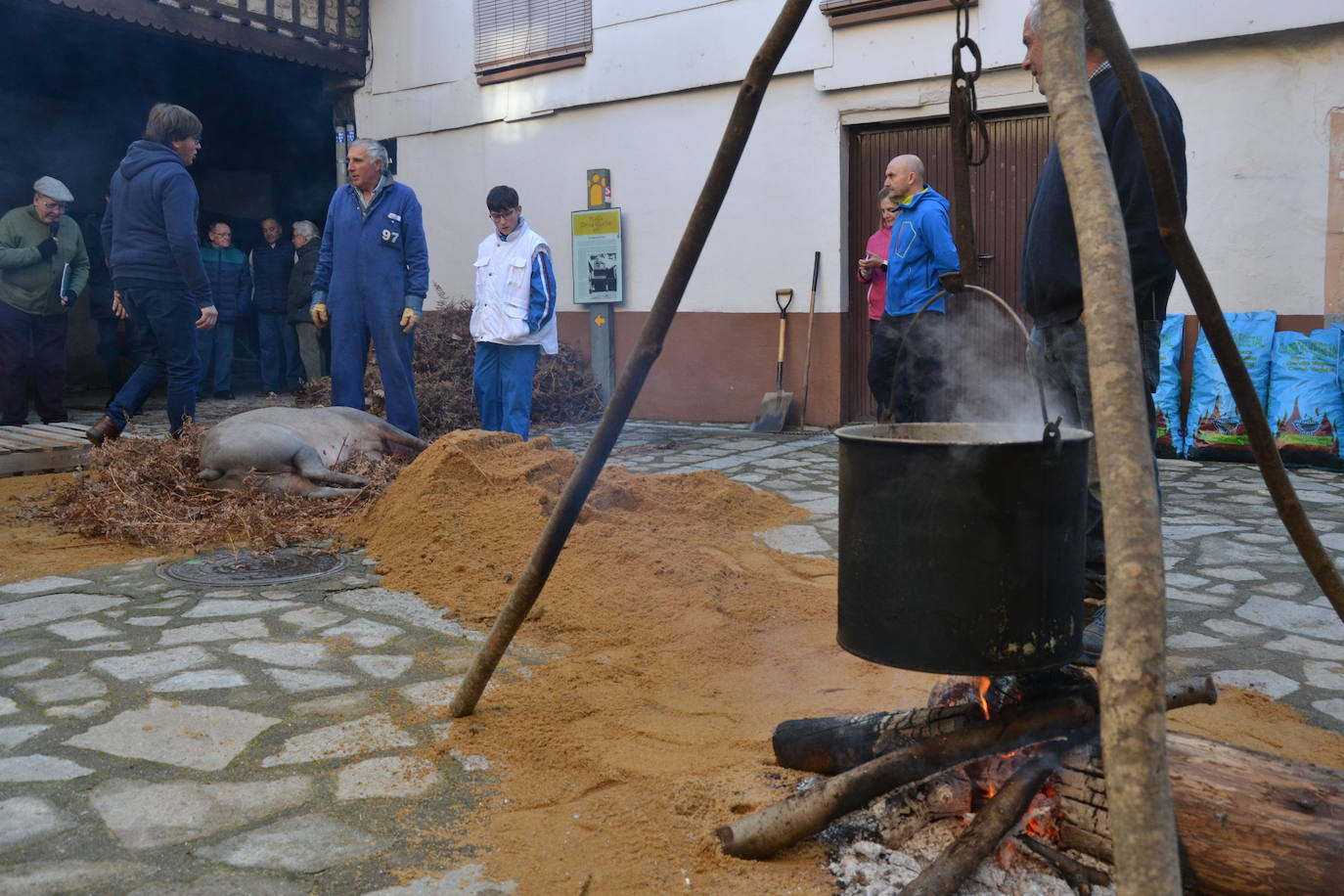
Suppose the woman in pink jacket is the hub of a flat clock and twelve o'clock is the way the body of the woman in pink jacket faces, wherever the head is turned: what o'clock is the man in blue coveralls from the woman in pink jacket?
The man in blue coveralls is roughly at 1 o'clock from the woman in pink jacket.

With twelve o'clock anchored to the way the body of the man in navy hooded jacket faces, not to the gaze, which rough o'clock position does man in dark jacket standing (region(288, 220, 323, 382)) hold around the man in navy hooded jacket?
The man in dark jacket standing is roughly at 11 o'clock from the man in navy hooded jacket.

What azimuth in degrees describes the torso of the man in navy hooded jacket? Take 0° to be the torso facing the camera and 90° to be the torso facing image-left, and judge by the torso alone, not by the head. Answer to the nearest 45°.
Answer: approximately 225°

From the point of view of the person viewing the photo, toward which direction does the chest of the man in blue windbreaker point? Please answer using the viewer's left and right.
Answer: facing the viewer and to the left of the viewer

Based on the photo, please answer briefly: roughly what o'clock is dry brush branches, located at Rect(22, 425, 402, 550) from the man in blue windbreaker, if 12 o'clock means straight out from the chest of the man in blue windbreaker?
The dry brush branches is roughly at 11 o'clock from the man in blue windbreaker.

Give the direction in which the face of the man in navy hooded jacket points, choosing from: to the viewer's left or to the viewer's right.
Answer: to the viewer's right

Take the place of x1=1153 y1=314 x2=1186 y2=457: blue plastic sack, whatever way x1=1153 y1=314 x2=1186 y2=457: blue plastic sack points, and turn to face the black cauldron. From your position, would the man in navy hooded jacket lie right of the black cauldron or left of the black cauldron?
right

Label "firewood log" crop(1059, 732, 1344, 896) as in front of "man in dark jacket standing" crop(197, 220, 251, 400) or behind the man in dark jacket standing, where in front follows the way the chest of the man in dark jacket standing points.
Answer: in front

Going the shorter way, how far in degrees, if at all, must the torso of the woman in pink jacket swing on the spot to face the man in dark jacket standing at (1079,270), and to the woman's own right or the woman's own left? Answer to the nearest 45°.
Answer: approximately 45° to the woman's own left

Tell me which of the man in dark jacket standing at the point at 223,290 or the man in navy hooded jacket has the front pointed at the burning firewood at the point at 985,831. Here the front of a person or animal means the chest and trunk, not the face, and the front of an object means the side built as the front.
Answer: the man in dark jacket standing

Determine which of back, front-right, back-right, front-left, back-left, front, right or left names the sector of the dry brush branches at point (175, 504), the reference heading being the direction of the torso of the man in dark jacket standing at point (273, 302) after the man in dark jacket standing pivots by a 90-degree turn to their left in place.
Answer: right

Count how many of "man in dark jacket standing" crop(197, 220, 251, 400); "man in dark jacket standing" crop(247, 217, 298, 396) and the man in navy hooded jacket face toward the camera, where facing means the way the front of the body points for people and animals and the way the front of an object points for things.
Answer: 2

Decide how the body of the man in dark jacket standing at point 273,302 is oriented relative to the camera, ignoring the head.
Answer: toward the camera

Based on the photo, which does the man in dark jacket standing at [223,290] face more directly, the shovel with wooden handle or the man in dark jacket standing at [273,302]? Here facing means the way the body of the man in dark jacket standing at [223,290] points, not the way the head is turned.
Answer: the shovel with wooden handle

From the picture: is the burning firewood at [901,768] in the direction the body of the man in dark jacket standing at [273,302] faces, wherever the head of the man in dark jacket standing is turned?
yes

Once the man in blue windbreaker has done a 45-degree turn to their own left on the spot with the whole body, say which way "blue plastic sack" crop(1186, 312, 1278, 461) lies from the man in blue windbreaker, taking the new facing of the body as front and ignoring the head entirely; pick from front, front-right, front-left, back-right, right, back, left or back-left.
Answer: back-left

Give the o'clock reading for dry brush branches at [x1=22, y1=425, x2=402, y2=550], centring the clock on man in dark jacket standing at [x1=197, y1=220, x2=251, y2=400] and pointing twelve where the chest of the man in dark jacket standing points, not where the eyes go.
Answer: The dry brush branches is roughly at 12 o'clock from the man in dark jacket standing.
